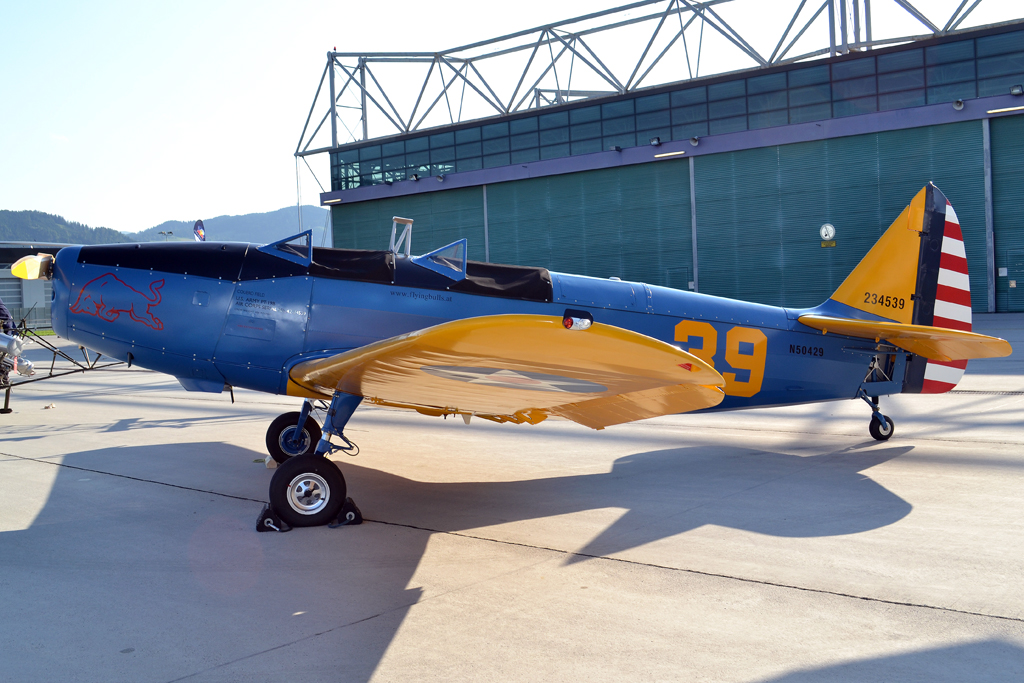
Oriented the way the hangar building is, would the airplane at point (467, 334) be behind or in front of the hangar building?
in front

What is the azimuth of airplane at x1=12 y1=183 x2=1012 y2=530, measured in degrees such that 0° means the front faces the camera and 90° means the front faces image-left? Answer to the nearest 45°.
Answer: approximately 90°

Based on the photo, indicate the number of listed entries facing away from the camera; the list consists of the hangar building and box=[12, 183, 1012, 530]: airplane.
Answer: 0

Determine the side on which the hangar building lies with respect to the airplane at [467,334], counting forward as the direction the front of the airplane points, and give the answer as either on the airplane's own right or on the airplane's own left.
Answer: on the airplane's own right
